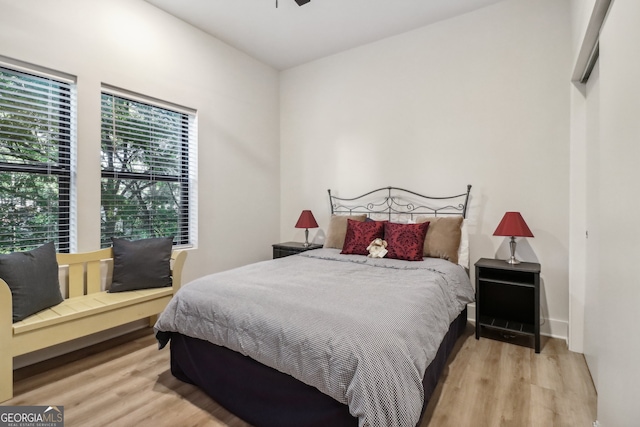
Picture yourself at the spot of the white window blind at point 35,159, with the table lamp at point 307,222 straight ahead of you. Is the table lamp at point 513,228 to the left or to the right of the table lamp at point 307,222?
right

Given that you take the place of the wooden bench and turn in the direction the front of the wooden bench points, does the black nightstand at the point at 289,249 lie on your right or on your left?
on your left

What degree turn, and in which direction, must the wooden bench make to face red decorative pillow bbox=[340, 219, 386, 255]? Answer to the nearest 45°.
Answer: approximately 45° to its left

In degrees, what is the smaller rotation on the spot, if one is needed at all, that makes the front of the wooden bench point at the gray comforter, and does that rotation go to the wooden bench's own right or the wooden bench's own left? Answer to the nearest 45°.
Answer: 0° — it already faces it

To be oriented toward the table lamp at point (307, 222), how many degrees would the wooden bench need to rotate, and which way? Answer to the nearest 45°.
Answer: approximately 45° to its left

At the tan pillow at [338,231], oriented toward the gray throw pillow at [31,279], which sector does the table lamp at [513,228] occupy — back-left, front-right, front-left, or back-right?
back-left

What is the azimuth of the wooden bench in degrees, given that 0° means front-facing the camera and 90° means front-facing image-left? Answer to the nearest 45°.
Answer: approximately 315°
